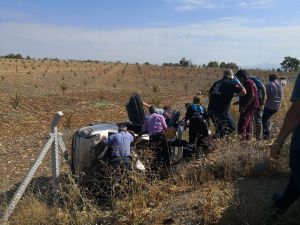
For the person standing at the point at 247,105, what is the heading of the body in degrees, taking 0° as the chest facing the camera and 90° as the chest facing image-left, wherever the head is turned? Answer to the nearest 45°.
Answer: approximately 90°

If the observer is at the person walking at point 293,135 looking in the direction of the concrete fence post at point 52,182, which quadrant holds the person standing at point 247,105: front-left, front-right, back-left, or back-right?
front-right

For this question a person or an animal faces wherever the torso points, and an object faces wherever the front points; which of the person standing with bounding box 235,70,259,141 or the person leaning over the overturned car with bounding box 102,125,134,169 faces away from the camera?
the person leaning over the overturned car with bounding box 102,125,134,169

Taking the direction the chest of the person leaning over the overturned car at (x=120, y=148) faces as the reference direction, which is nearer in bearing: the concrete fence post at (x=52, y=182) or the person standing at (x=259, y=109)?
the person standing

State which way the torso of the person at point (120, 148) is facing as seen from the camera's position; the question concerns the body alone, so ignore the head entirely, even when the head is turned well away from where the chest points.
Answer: away from the camera
